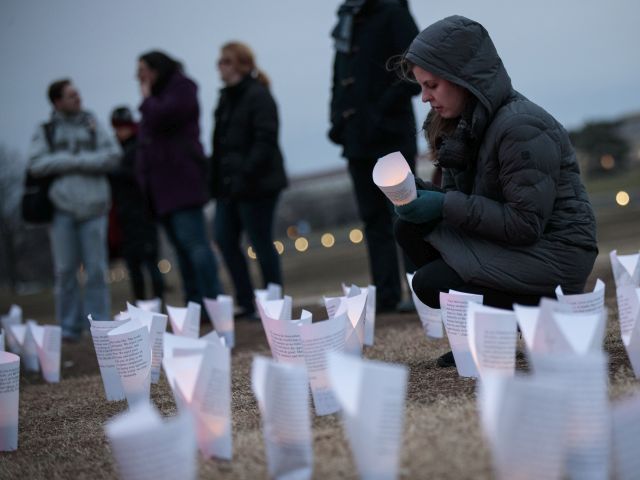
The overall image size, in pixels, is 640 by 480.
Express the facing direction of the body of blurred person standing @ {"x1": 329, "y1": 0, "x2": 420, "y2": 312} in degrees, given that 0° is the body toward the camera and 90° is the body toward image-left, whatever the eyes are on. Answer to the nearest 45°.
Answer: approximately 45°

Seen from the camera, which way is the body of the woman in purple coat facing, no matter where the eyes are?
to the viewer's left

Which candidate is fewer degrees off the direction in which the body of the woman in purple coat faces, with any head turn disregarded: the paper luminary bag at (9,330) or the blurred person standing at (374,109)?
the paper luminary bag

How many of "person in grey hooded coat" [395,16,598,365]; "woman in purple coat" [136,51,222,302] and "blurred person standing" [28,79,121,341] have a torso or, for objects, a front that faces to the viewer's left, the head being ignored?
2

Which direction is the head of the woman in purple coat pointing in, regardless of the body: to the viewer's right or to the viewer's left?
to the viewer's left

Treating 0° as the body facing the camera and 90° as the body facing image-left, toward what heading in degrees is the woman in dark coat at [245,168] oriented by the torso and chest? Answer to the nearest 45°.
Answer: approximately 45°

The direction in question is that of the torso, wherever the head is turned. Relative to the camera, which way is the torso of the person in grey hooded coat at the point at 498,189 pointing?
to the viewer's left

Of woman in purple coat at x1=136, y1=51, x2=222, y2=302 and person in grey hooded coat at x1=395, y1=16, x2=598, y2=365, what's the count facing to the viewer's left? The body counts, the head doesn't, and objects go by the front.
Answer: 2

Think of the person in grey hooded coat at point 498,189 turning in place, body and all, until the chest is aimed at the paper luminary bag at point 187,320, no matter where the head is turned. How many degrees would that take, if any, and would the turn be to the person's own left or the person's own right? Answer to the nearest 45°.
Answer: approximately 45° to the person's own right

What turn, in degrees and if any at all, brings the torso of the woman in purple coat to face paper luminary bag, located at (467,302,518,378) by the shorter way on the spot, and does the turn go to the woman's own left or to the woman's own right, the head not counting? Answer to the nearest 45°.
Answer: approximately 90° to the woman's own left

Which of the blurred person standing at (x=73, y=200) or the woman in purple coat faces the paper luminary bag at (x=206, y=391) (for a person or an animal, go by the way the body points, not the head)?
the blurred person standing
